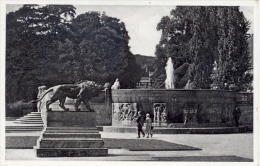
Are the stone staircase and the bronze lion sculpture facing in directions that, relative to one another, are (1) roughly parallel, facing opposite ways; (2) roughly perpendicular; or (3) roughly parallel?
roughly perpendicular

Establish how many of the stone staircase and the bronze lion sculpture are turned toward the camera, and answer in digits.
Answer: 1
